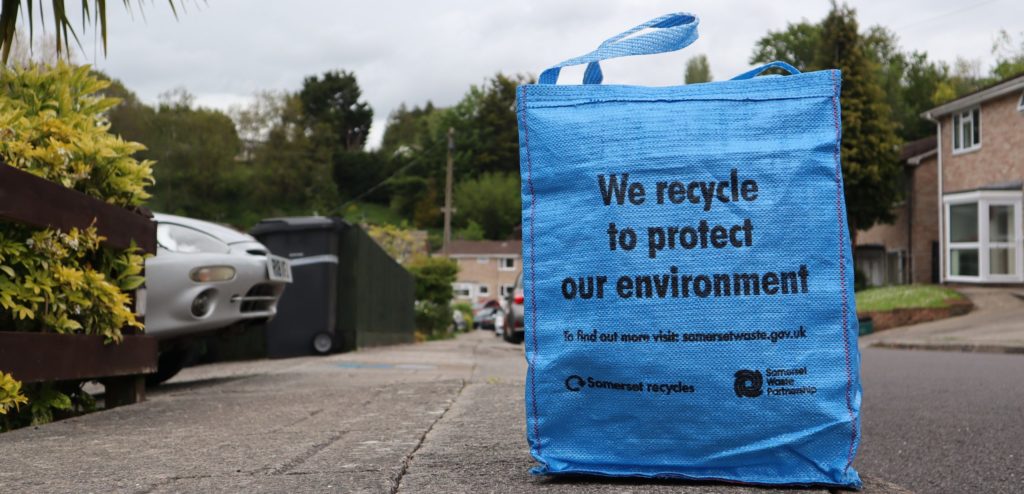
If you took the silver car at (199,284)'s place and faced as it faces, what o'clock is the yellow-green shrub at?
The yellow-green shrub is roughly at 2 o'clock from the silver car.

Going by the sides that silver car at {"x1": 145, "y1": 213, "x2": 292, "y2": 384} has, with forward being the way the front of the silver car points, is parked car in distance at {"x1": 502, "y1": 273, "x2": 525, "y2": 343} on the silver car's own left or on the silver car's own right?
on the silver car's own left

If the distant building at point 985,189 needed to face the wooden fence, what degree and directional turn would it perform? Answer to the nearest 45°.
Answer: approximately 45° to its left

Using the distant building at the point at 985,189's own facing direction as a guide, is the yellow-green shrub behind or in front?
in front

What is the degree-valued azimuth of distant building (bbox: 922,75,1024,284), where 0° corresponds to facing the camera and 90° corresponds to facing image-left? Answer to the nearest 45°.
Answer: approximately 45°

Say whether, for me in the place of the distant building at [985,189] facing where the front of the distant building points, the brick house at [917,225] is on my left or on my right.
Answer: on my right

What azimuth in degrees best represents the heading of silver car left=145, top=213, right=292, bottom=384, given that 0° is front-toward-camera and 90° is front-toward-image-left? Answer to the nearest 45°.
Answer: approximately 315°

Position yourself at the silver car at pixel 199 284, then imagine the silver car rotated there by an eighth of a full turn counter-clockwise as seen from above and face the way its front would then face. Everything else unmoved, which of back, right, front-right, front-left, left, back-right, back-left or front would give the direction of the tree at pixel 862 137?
front-left

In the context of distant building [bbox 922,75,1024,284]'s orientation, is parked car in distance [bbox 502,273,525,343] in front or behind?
in front

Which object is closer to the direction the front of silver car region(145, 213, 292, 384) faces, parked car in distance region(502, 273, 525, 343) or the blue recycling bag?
the blue recycling bag

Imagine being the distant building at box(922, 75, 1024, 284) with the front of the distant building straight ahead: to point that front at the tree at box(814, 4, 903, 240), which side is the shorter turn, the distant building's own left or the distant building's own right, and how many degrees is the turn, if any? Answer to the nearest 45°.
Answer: approximately 90° to the distant building's own right

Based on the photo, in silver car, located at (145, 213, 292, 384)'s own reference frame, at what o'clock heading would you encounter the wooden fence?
The wooden fence is roughly at 2 o'clock from the silver car.

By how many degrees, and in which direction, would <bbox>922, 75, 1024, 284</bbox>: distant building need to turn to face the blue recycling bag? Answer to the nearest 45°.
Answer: approximately 45° to its left
